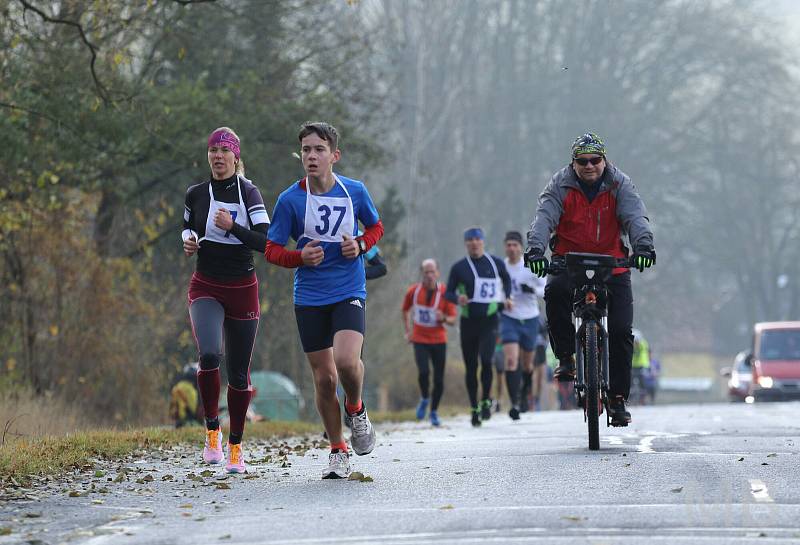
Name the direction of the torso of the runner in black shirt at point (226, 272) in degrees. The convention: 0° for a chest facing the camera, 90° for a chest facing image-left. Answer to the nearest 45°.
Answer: approximately 0°

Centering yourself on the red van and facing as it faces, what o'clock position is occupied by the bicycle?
The bicycle is roughly at 12 o'clock from the red van.

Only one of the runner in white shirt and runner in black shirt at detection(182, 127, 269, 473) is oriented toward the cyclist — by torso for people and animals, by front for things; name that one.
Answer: the runner in white shirt

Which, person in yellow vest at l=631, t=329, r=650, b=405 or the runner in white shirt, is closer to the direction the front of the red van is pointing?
the runner in white shirt

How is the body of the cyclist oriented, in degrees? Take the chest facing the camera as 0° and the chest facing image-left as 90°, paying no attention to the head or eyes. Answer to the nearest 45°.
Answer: approximately 0°

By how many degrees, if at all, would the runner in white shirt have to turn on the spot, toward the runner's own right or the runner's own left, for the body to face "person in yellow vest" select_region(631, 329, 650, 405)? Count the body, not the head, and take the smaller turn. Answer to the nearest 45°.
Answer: approximately 180°

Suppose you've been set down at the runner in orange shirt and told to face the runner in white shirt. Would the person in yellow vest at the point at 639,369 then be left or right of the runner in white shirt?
left

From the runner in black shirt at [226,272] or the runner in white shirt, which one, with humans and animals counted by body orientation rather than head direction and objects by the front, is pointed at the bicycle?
the runner in white shirt

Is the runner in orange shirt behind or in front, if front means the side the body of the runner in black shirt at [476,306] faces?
behind

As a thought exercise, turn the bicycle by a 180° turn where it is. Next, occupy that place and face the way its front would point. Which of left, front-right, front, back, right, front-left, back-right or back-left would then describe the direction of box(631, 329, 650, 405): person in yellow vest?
front
